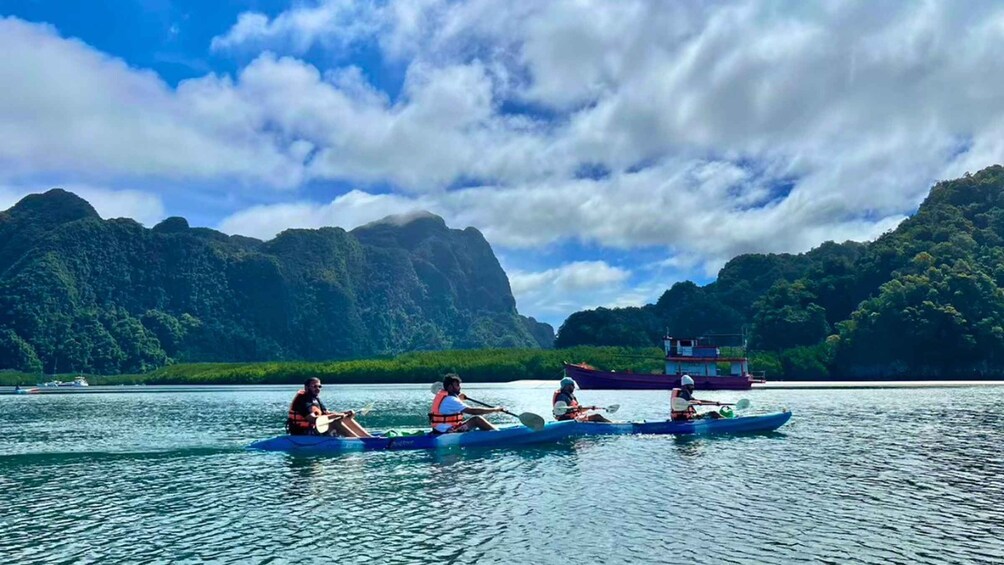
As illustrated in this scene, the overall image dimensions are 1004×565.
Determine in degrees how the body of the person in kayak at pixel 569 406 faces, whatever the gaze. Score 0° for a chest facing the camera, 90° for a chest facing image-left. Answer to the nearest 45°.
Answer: approximately 270°

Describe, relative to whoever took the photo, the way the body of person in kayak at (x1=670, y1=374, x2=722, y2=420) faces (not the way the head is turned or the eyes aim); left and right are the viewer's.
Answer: facing to the right of the viewer

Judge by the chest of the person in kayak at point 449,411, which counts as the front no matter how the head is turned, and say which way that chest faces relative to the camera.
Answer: to the viewer's right

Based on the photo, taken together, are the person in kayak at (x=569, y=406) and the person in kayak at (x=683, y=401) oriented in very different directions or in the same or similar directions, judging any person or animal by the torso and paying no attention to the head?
same or similar directions

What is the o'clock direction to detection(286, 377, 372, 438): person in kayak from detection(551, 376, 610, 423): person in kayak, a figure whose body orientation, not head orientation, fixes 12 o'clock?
detection(286, 377, 372, 438): person in kayak is roughly at 5 o'clock from detection(551, 376, 610, 423): person in kayak.

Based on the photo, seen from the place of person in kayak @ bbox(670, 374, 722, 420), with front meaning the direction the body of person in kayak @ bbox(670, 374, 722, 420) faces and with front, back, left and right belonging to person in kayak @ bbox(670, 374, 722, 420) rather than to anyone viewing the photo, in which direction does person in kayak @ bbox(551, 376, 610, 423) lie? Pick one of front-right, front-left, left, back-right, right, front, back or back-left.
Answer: back

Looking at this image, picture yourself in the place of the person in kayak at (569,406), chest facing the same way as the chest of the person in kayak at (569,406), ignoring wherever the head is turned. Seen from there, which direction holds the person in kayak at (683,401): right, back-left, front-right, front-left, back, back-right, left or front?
front

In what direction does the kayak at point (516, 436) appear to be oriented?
to the viewer's right

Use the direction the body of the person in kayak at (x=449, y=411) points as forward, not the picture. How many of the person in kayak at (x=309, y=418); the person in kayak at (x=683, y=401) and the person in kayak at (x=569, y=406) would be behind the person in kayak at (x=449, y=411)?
1

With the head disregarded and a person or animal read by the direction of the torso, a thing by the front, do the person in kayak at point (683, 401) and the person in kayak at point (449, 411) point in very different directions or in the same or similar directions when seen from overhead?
same or similar directions

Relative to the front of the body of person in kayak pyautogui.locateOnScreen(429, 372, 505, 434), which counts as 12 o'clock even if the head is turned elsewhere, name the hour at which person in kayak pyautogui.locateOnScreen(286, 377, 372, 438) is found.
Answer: person in kayak pyautogui.locateOnScreen(286, 377, 372, 438) is roughly at 6 o'clock from person in kayak pyautogui.locateOnScreen(429, 372, 505, 434).
